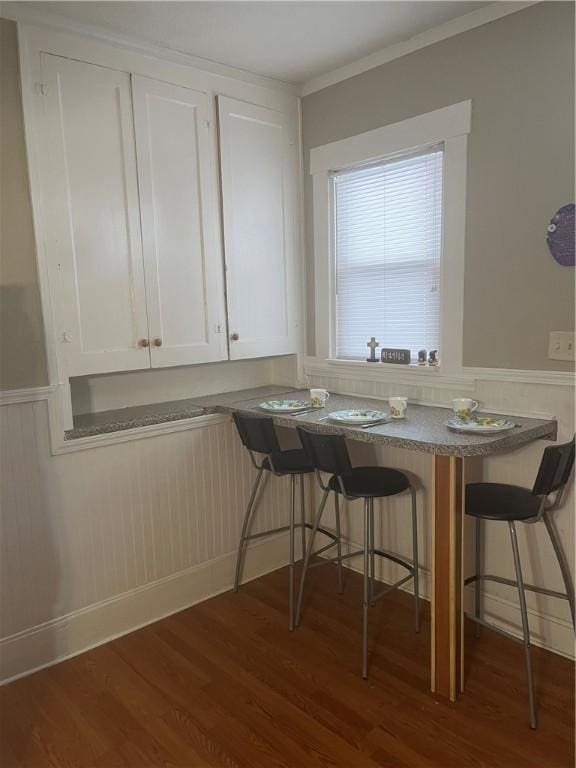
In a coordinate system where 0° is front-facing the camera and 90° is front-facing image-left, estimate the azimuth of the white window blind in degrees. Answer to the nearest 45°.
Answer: approximately 45°

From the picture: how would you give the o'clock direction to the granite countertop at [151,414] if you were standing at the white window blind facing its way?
The granite countertop is roughly at 1 o'clock from the white window blind.

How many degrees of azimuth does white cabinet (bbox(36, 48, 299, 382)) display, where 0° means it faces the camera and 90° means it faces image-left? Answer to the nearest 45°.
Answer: approximately 315°

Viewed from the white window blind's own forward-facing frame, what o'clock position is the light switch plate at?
The light switch plate is roughly at 9 o'clock from the white window blind.

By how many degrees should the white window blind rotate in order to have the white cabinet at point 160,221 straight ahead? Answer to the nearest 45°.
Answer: approximately 45° to its right

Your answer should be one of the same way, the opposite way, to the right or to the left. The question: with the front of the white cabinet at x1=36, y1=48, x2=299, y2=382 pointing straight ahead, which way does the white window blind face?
to the right

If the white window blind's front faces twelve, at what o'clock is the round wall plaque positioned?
The round wall plaque is roughly at 9 o'clock from the white window blind.
